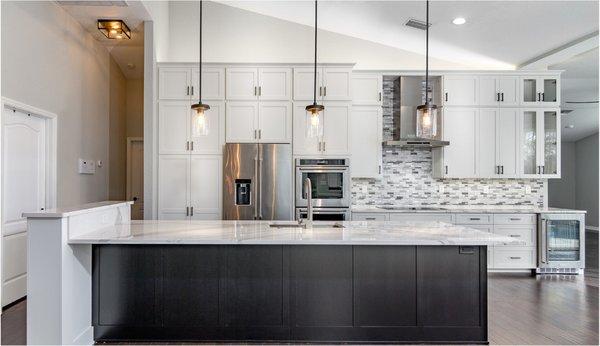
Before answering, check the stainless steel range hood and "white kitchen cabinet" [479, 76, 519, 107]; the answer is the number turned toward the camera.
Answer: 2

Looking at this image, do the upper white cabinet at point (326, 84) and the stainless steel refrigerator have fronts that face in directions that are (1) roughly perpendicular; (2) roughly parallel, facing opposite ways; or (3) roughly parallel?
roughly parallel

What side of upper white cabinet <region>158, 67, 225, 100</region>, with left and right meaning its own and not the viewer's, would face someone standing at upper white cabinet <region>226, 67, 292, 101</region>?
left

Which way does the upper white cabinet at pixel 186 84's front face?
toward the camera

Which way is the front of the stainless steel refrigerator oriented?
toward the camera

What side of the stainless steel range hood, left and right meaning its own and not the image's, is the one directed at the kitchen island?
front

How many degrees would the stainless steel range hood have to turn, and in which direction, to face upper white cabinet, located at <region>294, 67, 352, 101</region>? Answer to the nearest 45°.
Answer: approximately 45° to its right

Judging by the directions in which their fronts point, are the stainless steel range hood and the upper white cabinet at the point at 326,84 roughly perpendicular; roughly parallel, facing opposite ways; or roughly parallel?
roughly parallel

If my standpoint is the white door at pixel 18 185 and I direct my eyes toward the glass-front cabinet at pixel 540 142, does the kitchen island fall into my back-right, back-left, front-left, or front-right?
front-right

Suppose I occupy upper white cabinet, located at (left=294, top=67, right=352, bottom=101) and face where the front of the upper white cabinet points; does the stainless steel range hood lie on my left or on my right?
on my left

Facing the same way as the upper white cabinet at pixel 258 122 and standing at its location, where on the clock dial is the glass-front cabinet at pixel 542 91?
The glass-front cabinet is roughly at 9 o'clock from the upper white cabinet.

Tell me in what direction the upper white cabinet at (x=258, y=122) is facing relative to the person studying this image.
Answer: facing the viewer

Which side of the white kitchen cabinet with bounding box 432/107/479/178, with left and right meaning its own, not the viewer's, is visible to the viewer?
front

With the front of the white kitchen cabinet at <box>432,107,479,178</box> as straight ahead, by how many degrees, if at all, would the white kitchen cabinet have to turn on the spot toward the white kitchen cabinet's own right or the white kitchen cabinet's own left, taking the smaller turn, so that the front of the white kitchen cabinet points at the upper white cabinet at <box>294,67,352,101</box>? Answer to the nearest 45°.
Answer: approximately 45° to the white kitchen cabinet's own right

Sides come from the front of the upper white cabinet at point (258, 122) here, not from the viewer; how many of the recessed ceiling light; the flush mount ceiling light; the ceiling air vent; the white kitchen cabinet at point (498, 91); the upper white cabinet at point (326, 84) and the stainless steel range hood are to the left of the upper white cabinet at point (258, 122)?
5

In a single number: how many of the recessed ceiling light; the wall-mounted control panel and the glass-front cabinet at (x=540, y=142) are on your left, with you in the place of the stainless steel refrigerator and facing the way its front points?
2
